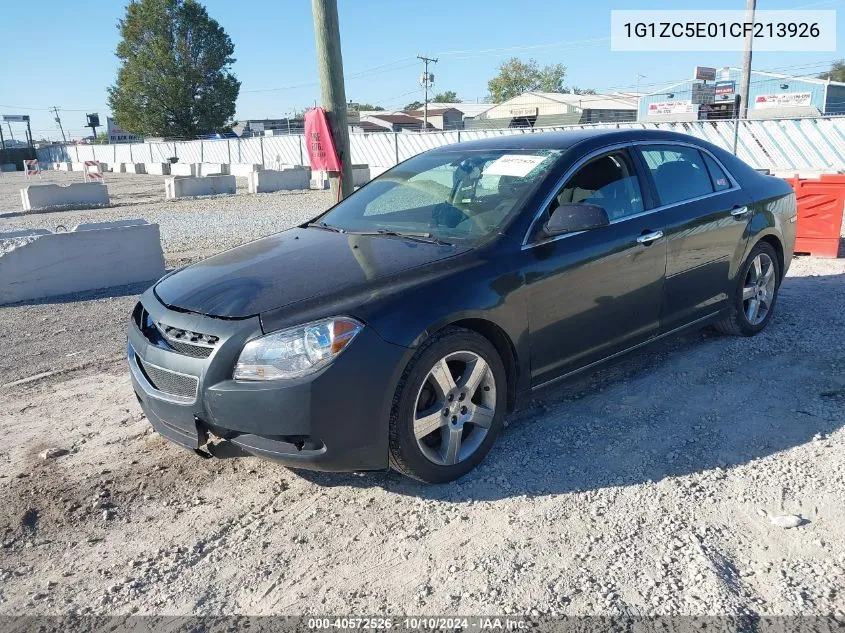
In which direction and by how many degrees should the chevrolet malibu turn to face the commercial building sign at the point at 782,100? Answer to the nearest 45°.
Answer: approximately 180°

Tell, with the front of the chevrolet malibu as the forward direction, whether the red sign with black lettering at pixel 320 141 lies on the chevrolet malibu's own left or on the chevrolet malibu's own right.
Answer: on the chevrolet malibu's own right

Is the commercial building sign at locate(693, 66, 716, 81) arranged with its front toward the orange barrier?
yes

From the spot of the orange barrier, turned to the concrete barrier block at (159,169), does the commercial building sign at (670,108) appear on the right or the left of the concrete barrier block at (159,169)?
right

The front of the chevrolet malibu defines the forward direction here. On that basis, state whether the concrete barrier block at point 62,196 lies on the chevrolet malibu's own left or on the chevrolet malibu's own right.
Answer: on the chevrolet malibu's own right

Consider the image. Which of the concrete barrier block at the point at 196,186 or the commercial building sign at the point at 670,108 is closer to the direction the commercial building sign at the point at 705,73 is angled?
the concrete barrier block

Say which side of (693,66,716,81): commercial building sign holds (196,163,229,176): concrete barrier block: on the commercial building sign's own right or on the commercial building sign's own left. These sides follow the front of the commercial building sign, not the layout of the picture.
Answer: on the commercial building sign's own right

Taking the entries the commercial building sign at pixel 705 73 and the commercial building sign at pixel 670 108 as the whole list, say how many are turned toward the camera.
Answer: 2

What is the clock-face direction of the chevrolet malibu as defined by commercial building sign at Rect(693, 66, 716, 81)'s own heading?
The chevrolet malibu is roughly at 12 o'clock from the commercial building sign.

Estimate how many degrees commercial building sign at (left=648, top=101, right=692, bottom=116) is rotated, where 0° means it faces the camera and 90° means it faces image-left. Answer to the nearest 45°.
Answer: approximately 0°

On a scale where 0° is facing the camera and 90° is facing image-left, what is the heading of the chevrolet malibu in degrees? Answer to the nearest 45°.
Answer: approximately 45°

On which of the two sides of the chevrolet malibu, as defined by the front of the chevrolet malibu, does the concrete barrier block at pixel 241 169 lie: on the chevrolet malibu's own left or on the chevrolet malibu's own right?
on the chevrolet malibu's own right

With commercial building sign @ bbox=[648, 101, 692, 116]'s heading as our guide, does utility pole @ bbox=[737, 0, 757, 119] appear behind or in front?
in front
